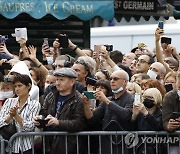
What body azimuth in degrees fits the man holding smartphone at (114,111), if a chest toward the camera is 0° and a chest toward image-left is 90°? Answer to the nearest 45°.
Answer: approximately 45°

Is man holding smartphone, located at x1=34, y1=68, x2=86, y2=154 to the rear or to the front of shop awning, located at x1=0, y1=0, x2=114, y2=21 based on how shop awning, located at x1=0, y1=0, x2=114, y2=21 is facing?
to the front

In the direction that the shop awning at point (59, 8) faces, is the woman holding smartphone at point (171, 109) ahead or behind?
ahead

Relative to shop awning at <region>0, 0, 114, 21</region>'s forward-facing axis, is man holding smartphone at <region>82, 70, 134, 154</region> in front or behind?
in front

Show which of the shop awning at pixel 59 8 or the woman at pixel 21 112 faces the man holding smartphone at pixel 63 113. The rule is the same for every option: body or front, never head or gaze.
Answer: the shop awning

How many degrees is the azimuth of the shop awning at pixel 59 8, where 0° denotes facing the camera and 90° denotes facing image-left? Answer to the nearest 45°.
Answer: approximately 0°

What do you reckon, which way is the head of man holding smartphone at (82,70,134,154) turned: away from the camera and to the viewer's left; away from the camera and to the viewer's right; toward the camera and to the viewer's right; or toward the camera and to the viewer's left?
toward the camera and to the viewer's left

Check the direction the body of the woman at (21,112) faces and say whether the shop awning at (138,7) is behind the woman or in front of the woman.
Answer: behind
